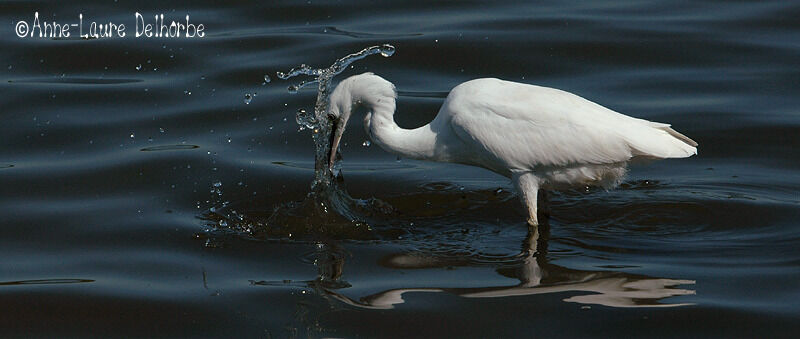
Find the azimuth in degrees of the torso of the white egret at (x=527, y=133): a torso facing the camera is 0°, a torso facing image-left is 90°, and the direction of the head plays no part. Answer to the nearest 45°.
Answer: approximately 90°

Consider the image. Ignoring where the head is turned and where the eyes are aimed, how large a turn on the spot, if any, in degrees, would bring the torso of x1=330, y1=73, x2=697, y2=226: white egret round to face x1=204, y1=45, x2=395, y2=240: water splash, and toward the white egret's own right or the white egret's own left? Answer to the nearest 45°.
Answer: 0° — it already faces it

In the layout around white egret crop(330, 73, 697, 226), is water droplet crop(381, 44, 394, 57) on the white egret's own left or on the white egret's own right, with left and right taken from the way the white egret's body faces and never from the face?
on the white egret's own right
